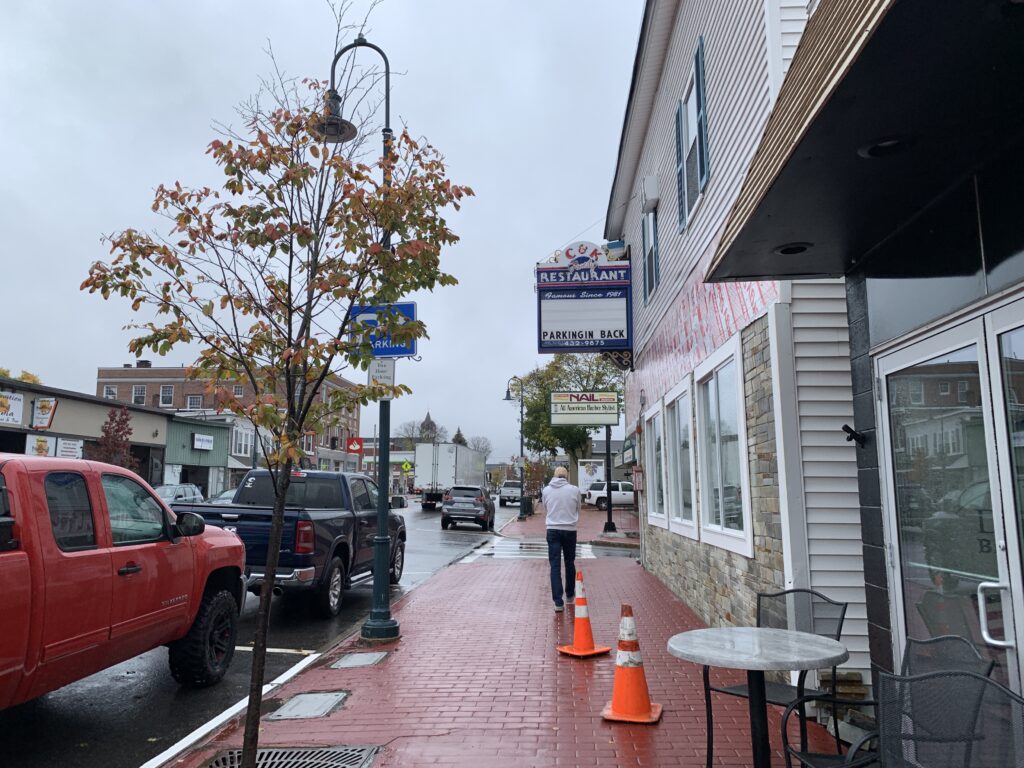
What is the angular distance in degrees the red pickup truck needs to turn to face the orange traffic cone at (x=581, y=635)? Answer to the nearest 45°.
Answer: approximately 45° to its right

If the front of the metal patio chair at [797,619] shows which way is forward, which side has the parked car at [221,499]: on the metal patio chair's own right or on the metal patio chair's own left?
on the metal patio chair's own right

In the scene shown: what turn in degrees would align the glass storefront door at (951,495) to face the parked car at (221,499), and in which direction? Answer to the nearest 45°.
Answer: approximately 45° to its right

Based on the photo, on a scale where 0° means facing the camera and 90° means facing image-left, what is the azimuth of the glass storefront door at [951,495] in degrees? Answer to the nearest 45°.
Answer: approximately 45°

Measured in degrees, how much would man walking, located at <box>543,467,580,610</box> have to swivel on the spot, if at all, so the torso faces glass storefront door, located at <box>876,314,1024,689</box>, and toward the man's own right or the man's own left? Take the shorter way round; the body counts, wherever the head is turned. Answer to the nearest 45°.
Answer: approximately 180°

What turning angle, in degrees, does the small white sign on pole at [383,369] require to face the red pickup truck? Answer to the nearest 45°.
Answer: approximately 45° to its right

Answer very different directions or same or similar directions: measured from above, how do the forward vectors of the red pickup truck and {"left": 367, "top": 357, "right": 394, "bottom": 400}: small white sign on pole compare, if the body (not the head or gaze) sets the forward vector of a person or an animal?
very different directions

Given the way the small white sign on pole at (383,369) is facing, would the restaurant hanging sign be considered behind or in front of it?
behind

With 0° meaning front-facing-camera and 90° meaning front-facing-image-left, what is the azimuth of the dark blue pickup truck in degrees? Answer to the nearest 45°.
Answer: approximately 225°

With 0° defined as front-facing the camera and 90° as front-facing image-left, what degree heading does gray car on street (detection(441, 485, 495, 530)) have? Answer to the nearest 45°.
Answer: approximately 180°

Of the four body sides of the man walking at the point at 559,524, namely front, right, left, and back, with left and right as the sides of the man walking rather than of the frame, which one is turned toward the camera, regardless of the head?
back

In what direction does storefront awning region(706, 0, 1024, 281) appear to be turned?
to the viewer's left
